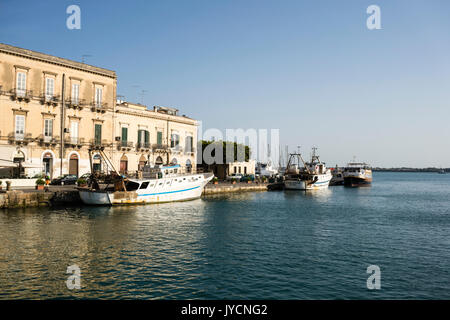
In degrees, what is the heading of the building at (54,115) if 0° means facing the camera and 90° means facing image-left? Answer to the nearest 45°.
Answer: approximately 315°

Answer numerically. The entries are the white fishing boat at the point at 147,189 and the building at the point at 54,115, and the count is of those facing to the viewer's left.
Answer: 0

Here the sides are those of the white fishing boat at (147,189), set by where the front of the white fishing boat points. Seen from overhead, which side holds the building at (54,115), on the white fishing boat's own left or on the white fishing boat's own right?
on the white fishing boat's own left

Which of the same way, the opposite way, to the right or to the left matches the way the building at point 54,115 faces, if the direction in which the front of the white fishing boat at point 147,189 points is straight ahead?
to the right

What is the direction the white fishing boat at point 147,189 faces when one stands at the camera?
facing away from the viewer and to the right of the viewer
